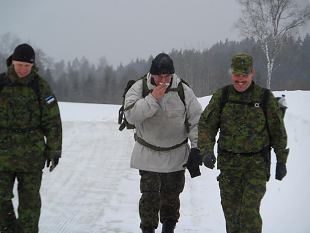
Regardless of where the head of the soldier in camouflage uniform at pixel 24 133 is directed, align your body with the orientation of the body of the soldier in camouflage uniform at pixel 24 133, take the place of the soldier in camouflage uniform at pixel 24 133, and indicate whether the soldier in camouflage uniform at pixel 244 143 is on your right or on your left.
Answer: on your left

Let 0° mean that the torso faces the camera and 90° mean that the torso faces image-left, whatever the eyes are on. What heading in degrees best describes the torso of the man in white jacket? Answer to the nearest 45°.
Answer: approximately 0°

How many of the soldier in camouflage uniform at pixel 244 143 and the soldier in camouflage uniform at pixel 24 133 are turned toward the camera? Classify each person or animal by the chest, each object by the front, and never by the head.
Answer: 2

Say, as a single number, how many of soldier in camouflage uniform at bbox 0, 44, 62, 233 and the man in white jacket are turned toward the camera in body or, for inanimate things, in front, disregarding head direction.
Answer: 2

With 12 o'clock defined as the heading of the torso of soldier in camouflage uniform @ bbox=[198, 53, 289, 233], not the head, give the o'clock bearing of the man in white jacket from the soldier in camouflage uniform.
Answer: The man in white jacket is roughly at 4 o'clock from the soldier in camouflage uniform.

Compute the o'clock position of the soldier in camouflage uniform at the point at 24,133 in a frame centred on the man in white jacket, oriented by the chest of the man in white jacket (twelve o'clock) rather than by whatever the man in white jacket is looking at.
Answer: The soldier in camouflage uniform is roughly at 2 o'clock from the man in white jacket.

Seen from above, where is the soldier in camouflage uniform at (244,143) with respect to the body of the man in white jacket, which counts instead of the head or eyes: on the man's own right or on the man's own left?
on the man's own left

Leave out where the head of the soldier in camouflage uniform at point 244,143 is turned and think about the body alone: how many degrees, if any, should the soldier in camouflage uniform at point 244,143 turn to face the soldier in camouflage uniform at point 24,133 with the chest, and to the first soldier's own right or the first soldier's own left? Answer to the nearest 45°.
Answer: approximately 90° to the first soldier's own right
